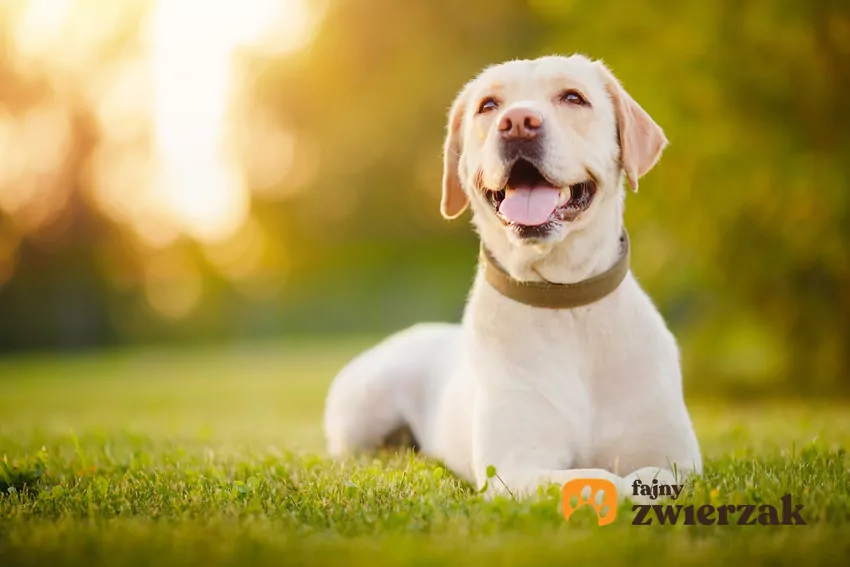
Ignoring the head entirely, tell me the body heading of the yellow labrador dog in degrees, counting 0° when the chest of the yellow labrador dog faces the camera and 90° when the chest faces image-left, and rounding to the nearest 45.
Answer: approximately 315°
